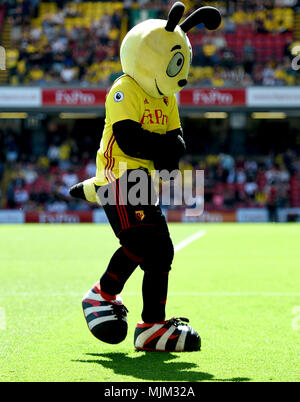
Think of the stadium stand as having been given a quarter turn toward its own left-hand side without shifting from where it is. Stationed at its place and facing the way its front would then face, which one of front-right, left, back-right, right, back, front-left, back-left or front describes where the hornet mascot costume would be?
right

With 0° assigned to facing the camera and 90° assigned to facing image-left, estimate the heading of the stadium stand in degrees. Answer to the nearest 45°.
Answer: approximately 0°
